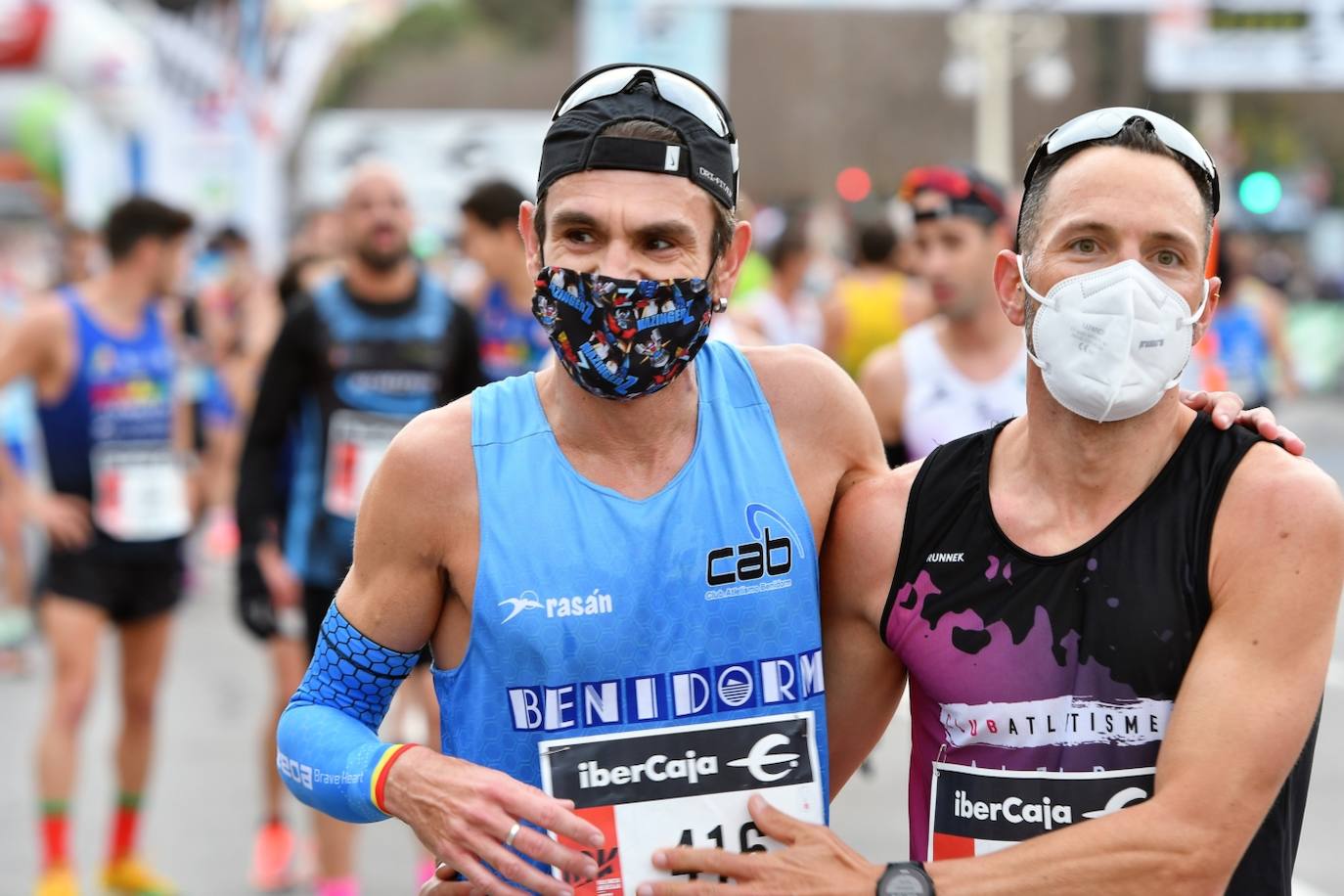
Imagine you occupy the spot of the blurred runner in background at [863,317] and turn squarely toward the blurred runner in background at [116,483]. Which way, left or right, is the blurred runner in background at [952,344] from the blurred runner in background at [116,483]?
left

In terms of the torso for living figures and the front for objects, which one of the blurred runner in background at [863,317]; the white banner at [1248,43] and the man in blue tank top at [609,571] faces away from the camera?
the blurred runner in background

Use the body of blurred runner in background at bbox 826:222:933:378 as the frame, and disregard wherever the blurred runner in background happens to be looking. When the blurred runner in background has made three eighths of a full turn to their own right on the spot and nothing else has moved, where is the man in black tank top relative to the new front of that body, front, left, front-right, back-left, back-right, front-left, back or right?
front-right

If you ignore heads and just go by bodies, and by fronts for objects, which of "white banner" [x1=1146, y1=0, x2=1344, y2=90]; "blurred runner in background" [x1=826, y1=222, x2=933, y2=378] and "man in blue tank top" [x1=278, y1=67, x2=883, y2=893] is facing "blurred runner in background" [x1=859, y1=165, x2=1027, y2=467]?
the white banner

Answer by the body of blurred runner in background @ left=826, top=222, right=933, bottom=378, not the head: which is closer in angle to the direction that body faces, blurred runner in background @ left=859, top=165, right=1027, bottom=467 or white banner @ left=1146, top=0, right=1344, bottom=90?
the white banner

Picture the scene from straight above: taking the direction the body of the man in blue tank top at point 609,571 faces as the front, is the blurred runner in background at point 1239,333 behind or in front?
behind

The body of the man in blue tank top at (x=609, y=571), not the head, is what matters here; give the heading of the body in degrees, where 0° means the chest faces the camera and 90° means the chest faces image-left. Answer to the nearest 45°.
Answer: approximately 0°

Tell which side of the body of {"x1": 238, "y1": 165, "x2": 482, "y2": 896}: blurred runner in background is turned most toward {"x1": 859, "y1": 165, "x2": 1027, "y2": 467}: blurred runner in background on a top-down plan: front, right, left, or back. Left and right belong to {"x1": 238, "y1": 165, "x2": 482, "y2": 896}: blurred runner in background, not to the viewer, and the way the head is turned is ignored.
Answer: left

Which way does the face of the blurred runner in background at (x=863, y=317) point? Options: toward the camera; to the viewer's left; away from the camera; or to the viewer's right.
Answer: away from the camera

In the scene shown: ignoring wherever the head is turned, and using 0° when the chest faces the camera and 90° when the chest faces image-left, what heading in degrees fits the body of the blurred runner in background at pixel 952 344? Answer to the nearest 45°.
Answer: approximately 0°

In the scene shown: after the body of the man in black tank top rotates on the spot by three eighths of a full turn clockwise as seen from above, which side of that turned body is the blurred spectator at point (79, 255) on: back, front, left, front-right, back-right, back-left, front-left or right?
front

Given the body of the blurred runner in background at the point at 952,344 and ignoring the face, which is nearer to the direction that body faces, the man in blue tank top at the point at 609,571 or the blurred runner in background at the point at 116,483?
the man in blue tank top

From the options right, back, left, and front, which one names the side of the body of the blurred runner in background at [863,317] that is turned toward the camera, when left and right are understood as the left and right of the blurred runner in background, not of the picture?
back
